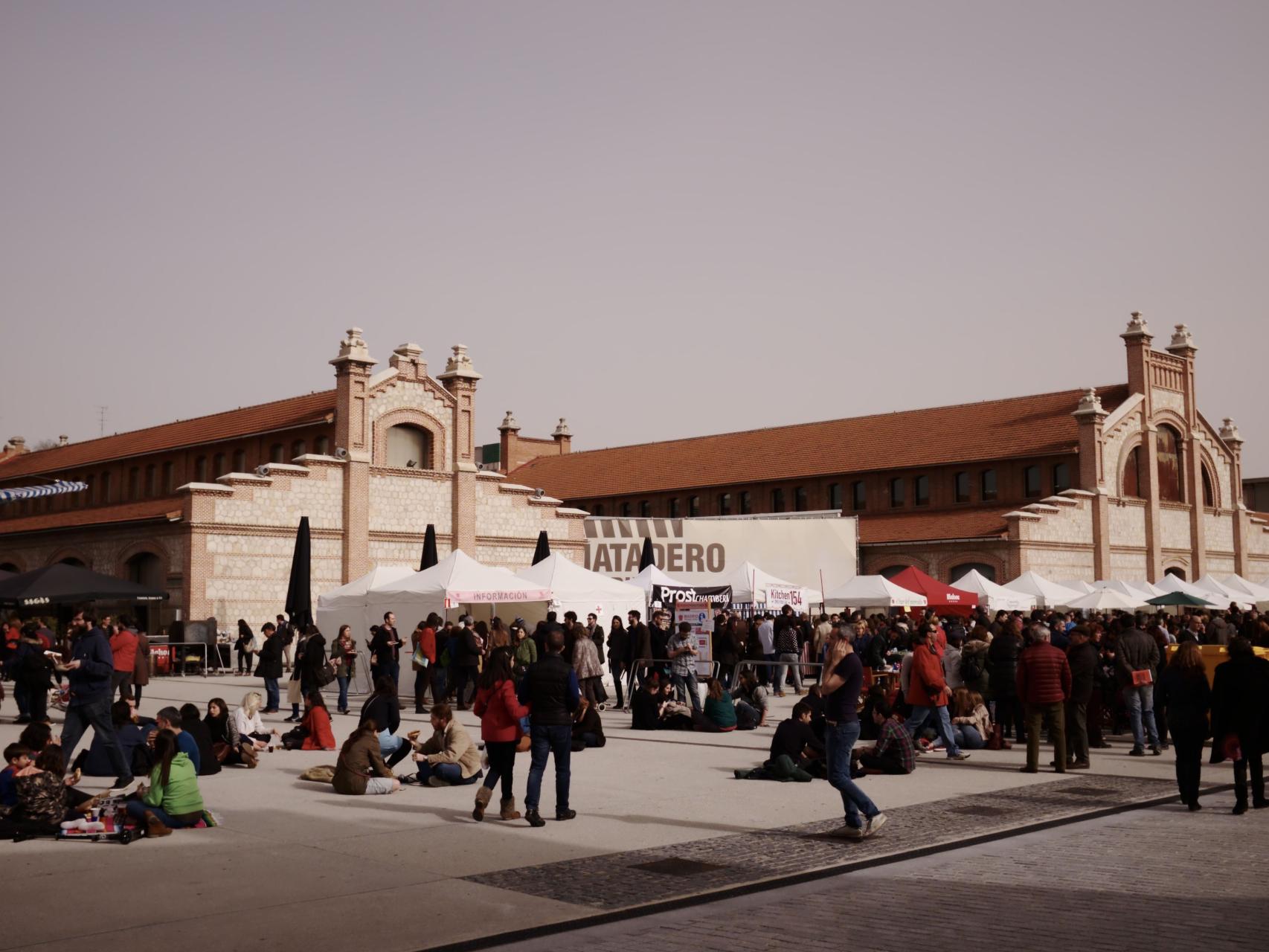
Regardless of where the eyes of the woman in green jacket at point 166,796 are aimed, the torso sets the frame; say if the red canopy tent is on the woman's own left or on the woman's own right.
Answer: on the woman's own right

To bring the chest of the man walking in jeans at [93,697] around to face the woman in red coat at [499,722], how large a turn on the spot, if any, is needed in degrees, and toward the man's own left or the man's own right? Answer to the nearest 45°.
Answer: approximately 135° to the man's own left

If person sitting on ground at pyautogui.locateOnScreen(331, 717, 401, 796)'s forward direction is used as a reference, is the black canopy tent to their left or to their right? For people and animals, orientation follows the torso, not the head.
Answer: on their left

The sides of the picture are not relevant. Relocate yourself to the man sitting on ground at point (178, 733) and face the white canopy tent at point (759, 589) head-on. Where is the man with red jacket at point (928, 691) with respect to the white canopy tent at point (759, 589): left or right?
right

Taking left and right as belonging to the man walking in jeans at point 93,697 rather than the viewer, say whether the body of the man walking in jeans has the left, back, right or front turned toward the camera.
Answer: left

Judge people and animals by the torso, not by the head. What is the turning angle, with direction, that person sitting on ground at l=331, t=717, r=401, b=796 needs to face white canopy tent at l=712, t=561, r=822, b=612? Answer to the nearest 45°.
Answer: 0° — they already face it

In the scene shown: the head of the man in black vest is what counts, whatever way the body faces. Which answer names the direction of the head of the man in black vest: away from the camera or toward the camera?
away from the camera
